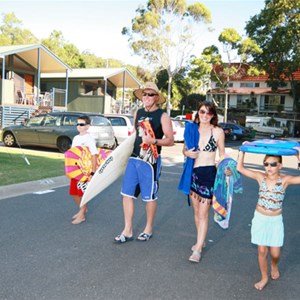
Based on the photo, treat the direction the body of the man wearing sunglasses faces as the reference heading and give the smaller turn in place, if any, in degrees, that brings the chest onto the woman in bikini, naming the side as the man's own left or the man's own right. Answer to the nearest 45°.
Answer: approximately 90° to the man's own left

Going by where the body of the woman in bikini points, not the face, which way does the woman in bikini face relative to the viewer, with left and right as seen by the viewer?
facing the viewer and to the left of the viewer

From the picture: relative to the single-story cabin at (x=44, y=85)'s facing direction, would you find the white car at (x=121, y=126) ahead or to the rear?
ahead

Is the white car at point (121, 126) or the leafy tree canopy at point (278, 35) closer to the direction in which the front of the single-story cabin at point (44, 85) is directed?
the white car

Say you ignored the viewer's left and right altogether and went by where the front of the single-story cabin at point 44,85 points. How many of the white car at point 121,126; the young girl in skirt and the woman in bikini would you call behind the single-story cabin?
0

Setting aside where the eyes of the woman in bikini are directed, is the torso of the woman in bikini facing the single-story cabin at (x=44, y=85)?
no

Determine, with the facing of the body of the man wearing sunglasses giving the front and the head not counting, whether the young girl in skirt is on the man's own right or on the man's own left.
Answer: on the man's own left

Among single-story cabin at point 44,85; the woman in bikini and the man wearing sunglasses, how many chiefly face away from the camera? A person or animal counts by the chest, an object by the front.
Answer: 0

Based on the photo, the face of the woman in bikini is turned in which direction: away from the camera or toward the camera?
toward the camera

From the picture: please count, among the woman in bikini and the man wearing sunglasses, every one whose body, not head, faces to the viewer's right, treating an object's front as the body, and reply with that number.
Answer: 0

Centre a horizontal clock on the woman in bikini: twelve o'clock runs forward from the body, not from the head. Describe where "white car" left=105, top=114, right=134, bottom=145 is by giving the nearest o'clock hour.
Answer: The white car is roughly at 4 o'clock from the woman in bikini.

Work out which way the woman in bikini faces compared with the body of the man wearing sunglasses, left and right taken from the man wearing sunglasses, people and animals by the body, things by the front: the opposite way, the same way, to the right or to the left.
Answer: the same way

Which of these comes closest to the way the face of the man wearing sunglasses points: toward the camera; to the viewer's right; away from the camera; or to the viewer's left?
toward the camera
